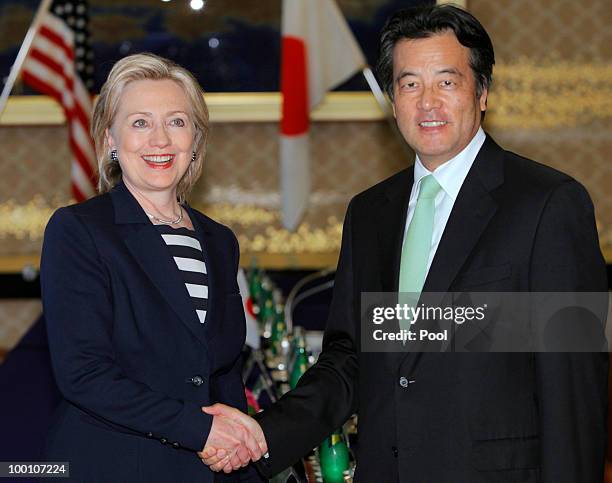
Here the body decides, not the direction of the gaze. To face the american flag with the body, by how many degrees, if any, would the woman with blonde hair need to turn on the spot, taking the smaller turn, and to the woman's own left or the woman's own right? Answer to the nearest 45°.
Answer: approximately 135° to the woman's own left

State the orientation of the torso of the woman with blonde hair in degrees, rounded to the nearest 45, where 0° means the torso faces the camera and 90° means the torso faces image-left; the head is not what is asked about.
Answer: approximately 315°

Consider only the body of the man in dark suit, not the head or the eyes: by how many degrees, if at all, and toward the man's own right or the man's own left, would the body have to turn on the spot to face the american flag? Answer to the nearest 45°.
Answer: approximately 90° to the man's own right

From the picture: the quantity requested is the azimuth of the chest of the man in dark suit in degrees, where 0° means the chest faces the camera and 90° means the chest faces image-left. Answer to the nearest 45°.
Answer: approximately 45°
